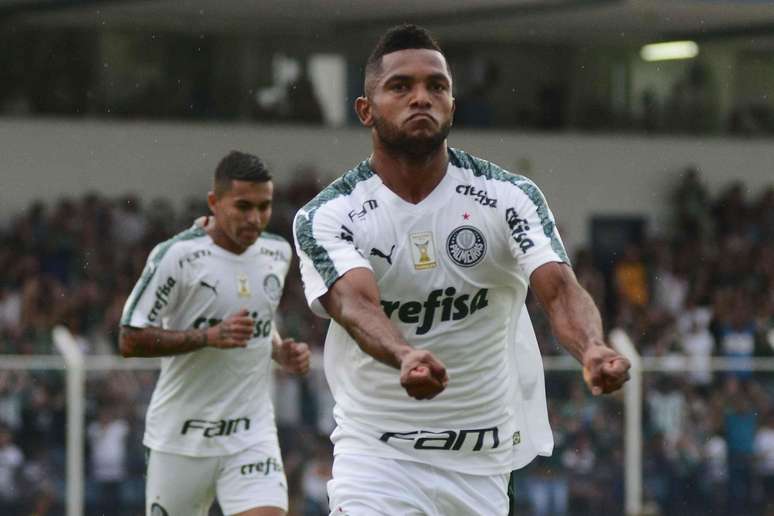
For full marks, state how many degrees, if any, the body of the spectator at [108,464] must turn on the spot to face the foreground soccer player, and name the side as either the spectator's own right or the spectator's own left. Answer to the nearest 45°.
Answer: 0° — they already face them

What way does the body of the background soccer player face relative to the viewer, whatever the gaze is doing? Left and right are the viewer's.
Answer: facing the viewer and to the right of the viewer

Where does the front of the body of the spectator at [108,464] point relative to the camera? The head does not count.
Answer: toward the camera

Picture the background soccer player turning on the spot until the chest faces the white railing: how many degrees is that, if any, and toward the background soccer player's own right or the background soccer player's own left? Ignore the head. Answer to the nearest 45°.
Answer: approximately 135° to the background soccer player's own left

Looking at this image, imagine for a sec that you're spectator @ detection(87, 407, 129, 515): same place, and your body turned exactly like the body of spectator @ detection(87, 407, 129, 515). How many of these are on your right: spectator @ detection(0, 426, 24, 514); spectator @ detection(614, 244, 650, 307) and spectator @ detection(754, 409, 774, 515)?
1

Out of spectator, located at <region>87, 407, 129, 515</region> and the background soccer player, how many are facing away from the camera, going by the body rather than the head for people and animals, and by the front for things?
0

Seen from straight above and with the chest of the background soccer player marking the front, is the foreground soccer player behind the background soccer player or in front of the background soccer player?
in front

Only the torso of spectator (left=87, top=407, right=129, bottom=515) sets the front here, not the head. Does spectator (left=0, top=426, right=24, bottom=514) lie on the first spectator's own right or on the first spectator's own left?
on the first spectator's own right
